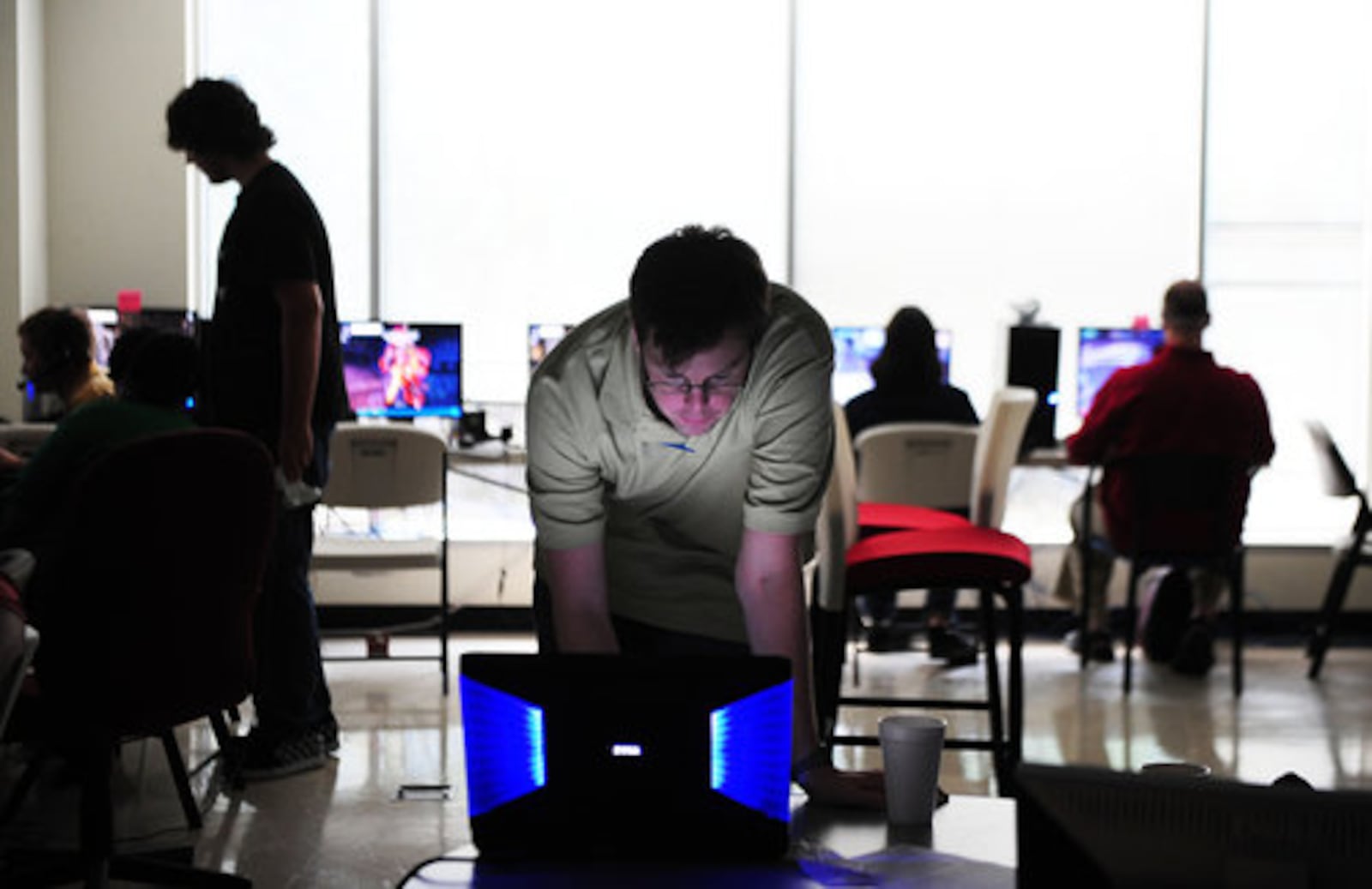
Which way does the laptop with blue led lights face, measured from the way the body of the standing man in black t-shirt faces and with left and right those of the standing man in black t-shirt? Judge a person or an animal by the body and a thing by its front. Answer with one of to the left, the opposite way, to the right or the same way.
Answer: to the right

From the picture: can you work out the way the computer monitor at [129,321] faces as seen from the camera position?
facing the viewer

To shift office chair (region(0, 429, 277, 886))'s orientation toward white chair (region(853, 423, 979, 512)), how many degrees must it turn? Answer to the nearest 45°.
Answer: approximately 90° to its right

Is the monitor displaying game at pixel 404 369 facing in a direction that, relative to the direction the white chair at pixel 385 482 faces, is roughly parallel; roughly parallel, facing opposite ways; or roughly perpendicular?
roughly parallel, facing opposite ways

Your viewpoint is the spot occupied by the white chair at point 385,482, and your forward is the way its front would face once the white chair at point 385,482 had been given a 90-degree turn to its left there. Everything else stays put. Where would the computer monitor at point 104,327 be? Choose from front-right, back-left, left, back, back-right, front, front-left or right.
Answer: front-right

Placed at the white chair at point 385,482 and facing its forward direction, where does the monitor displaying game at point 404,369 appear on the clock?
The monitor displaying game is roughly at 12 o'clock from the white chair.

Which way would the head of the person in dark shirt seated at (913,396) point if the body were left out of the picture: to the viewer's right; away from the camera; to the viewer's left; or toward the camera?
away from the camera

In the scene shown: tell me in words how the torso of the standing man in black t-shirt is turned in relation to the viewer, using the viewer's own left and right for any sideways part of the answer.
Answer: facing to the left of the viewer

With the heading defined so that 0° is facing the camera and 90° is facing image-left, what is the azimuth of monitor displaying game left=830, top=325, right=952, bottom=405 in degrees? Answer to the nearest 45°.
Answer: approximately 0°

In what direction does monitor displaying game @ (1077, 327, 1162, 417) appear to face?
toward the camera

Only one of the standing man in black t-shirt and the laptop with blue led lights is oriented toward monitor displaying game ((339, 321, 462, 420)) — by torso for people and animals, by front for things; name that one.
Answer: the laptop with blue led lights

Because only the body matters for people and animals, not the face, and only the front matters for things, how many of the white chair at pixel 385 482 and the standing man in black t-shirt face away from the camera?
1

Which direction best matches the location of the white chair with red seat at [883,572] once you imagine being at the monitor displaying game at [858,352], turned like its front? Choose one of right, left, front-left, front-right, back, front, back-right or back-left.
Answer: front

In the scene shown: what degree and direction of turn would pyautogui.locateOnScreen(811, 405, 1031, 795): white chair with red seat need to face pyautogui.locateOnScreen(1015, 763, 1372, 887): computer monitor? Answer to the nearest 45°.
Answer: approximately 90° to its right

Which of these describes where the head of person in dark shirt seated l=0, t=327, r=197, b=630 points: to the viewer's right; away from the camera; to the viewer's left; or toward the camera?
away from the camera

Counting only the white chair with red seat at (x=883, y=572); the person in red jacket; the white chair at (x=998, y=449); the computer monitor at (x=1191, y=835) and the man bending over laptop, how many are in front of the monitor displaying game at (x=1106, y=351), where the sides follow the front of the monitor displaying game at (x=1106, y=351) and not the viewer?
5

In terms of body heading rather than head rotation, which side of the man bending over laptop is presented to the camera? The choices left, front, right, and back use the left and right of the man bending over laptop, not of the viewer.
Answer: front

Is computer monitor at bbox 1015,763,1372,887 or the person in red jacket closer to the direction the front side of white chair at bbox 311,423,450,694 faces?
the person in red jacket
